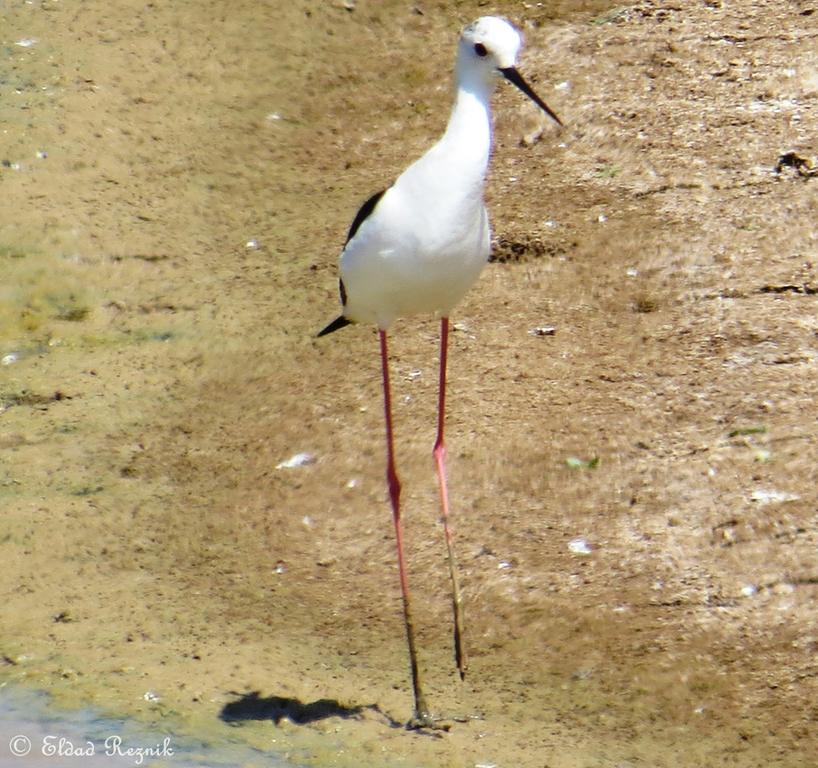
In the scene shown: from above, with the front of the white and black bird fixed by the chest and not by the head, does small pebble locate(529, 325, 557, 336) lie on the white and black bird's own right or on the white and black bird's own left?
on the white and black bird's own left

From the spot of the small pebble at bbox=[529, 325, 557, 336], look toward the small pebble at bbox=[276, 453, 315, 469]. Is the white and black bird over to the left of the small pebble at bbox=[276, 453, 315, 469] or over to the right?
left

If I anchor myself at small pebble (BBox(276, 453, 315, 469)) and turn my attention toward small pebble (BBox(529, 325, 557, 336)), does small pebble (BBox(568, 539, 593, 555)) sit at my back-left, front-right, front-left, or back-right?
front-right
